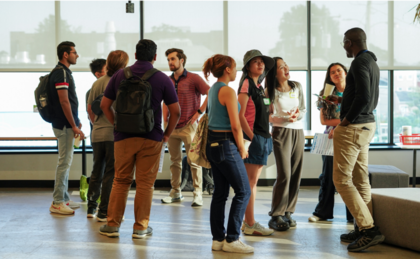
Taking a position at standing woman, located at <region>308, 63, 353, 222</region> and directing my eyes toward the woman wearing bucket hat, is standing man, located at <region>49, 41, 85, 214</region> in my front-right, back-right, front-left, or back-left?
front-right

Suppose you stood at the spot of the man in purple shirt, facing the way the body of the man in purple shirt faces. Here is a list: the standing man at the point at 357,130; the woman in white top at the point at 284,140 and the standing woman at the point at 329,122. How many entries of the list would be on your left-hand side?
0

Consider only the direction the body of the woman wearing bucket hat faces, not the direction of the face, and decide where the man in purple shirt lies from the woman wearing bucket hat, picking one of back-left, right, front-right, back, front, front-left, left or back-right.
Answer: back-right

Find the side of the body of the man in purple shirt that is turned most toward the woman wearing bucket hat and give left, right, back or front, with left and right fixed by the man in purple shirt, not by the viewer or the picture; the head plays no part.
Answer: right

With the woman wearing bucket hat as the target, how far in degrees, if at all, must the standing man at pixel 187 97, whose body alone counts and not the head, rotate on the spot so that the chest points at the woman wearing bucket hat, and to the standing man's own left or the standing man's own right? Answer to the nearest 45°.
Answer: approximately 45° to the standing man's own left

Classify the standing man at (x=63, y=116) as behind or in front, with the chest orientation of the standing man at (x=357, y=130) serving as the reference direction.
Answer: in front

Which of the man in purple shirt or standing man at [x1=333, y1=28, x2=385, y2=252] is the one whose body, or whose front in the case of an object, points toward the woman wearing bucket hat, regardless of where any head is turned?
the standing man

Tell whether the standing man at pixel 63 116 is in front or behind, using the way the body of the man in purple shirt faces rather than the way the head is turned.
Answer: in front

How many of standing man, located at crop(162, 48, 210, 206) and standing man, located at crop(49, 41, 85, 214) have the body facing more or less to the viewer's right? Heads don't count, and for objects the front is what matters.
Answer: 1

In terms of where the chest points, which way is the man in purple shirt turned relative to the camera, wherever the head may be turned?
away from the camera

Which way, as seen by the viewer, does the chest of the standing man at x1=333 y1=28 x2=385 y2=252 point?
to the viewer's left

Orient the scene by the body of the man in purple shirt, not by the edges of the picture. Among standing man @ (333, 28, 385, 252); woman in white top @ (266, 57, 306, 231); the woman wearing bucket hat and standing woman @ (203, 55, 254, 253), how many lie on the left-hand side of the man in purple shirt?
0

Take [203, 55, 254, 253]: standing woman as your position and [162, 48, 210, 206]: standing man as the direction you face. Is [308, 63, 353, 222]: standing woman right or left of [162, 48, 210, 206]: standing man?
right

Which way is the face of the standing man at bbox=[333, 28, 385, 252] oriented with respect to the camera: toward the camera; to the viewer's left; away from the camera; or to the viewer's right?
to the viewer's left

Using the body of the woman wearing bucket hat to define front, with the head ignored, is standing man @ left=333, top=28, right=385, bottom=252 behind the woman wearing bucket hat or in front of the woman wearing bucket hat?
in front

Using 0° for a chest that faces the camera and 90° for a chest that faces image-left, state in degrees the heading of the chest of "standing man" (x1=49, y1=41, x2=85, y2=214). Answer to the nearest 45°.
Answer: approximately 270°
